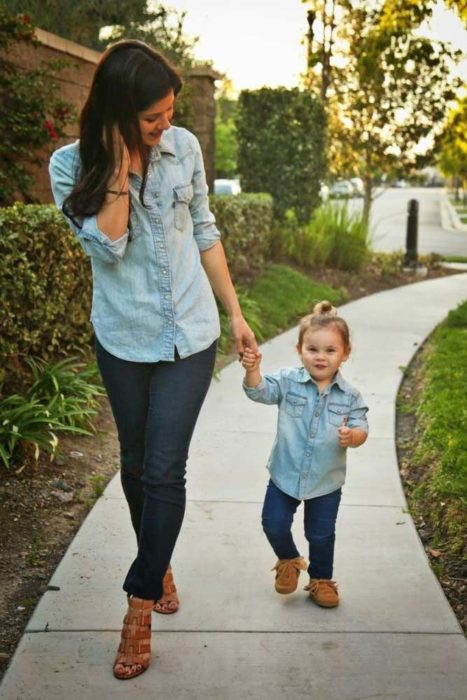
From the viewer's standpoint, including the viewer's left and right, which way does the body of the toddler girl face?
facing the viewer

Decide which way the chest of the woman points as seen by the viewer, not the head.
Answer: toward the camera

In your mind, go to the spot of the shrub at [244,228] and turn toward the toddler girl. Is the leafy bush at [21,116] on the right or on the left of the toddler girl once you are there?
right

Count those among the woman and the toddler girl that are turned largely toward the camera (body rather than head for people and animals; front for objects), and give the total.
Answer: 2

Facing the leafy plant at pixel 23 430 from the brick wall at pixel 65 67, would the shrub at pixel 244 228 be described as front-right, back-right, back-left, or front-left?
back-left

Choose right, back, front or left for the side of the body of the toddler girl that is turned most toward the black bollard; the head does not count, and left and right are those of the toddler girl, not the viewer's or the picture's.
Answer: back

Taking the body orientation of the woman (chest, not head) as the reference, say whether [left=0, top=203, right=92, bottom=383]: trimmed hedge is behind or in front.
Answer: behind

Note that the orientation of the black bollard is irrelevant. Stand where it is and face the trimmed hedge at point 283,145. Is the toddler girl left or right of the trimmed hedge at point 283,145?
left

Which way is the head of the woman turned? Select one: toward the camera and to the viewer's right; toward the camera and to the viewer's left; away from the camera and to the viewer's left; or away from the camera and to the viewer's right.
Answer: toward the camera and to the viewer's right

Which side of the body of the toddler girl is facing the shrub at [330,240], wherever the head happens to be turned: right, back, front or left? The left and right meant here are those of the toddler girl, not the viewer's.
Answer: back

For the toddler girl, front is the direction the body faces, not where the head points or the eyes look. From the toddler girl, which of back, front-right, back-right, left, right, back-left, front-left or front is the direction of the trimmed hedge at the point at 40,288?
back-right

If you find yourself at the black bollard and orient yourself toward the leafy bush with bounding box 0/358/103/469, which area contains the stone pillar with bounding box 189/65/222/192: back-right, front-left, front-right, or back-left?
front-right
